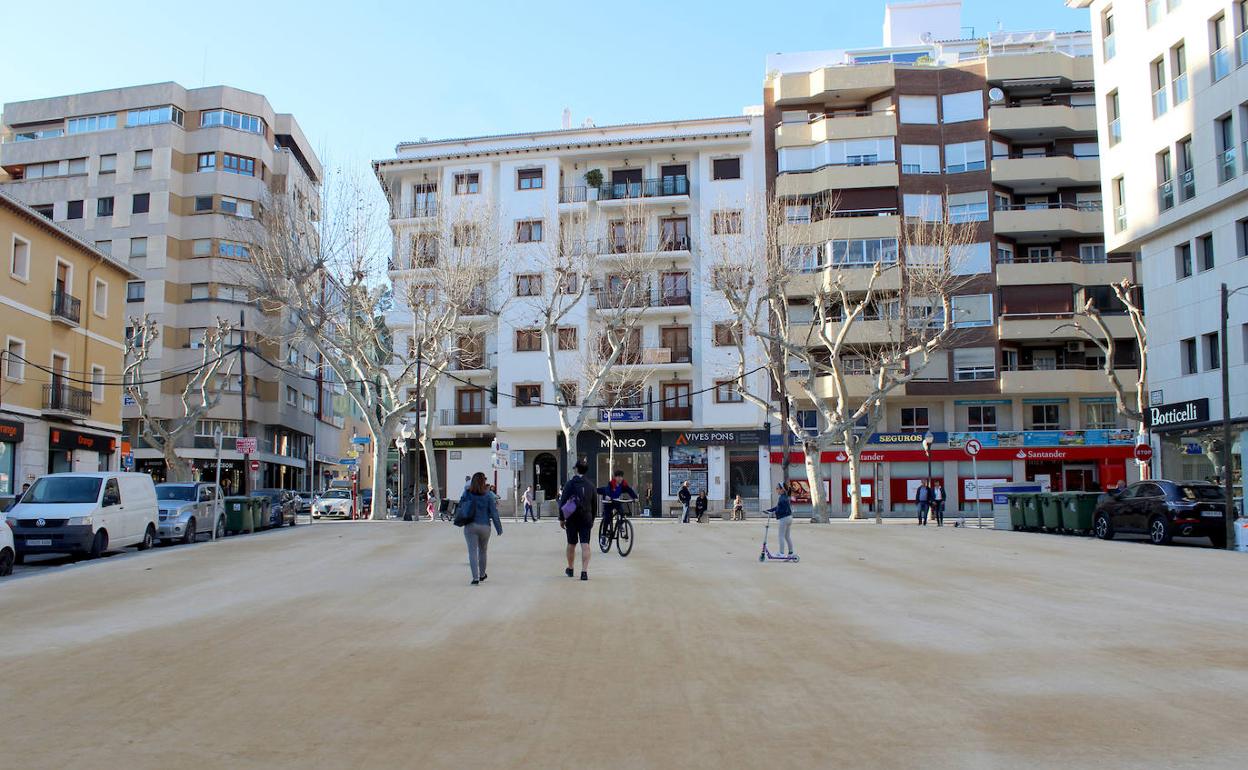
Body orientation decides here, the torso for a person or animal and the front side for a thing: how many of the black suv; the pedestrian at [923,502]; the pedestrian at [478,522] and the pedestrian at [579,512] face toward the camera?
1

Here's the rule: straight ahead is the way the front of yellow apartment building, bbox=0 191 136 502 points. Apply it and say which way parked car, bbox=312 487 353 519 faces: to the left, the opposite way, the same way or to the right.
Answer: to the right

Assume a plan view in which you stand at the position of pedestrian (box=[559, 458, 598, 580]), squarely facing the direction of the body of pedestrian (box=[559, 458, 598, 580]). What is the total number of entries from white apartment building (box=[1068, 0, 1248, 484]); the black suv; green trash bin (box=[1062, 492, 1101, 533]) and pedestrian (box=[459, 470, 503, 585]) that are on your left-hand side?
1

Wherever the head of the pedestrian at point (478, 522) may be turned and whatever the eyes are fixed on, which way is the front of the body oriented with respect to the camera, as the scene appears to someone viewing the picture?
away from the camera

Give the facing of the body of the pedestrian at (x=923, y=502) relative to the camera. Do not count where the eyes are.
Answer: toward the camera

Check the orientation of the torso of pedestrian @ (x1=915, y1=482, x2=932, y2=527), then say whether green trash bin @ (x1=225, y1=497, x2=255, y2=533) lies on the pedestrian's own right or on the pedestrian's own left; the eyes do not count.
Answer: on the pedestrian's own right

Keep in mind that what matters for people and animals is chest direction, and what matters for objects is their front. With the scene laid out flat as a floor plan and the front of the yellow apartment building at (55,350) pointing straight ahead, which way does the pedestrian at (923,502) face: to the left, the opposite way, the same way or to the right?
to the right

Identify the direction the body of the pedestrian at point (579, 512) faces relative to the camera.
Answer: away from the camera

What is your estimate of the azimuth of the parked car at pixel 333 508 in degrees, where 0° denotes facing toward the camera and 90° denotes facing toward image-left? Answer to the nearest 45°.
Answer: approximately 45°

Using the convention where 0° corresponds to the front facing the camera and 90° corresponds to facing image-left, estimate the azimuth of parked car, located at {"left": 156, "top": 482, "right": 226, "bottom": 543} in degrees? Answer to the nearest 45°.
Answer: approximately 45°

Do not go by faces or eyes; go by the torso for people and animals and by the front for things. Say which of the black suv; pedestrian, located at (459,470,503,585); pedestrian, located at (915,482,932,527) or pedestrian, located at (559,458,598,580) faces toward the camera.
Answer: pedestrian, located at (915,482,932,527)

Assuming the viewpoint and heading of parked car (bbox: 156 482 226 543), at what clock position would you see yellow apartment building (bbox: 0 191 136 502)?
The yellow apartment building is roughly at 4 o'clock from the parked car.

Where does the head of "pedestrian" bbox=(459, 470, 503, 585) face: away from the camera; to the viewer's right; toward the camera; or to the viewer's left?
away from the camera

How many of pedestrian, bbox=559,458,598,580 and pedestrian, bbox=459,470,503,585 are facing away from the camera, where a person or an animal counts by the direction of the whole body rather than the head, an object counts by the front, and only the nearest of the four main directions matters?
2

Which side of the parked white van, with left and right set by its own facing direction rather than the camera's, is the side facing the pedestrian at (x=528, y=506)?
back

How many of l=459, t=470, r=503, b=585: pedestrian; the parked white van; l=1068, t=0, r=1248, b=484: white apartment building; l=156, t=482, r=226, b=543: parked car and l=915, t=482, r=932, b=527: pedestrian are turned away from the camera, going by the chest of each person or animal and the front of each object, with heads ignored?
1

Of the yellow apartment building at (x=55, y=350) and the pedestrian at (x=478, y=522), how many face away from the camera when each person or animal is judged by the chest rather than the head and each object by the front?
1

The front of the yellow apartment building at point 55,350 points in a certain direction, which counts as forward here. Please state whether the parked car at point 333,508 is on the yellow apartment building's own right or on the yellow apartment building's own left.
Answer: on the yellow apartment building's own left

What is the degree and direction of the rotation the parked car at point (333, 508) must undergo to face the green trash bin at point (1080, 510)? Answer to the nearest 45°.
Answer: approximately 90° to its left

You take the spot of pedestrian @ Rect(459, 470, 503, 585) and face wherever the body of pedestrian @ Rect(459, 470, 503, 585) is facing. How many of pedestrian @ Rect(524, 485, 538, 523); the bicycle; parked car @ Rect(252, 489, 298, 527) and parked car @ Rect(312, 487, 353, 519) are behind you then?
0

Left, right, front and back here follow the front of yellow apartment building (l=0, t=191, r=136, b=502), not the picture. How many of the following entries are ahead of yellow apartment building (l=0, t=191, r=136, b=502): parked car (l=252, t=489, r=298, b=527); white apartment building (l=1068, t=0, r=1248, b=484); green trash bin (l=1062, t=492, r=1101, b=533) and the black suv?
4
